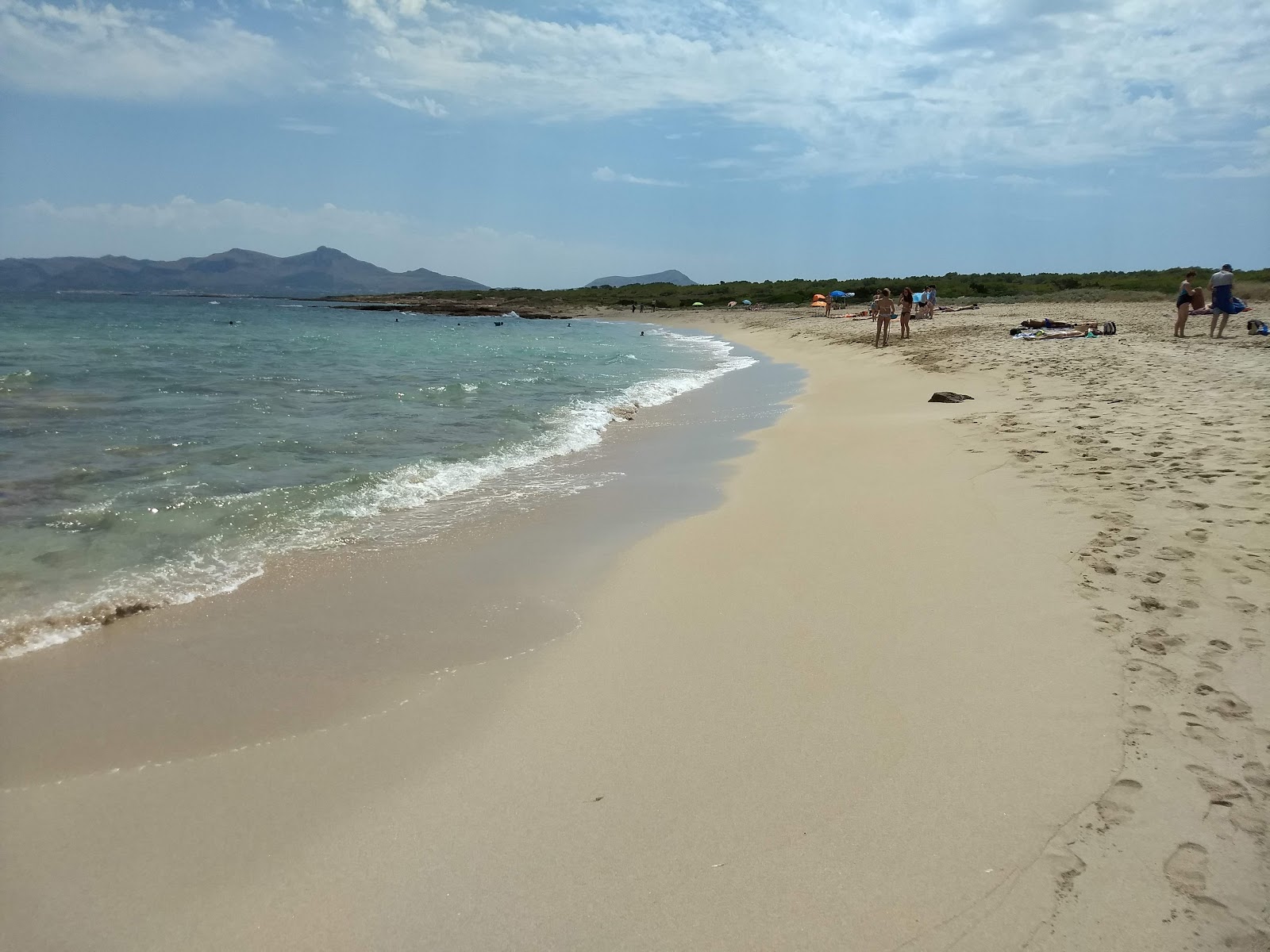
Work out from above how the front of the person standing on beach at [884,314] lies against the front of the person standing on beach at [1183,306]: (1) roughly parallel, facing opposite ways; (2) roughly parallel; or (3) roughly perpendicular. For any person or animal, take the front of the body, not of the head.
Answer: roughly perpendicular

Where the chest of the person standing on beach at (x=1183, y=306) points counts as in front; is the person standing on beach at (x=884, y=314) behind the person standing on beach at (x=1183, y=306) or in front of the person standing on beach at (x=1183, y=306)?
behind
